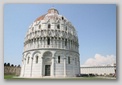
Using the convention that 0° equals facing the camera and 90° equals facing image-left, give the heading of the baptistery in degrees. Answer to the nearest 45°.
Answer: approximately 0°
